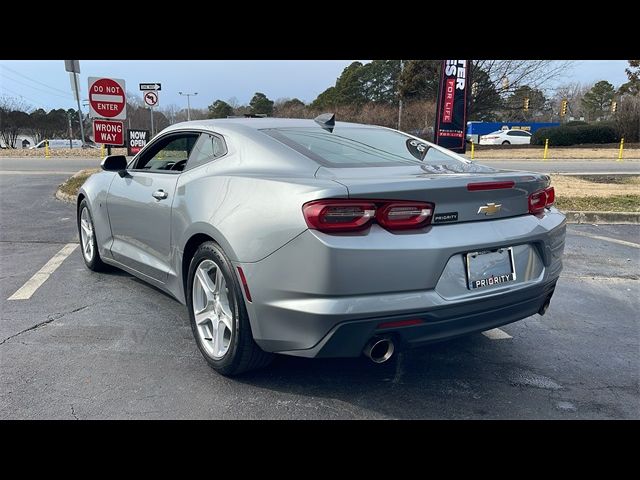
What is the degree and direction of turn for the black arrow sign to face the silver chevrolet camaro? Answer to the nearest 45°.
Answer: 0° — it already faces it

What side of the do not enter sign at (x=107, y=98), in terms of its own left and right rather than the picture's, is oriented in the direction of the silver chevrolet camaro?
front

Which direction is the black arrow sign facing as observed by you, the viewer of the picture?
facing the viewer

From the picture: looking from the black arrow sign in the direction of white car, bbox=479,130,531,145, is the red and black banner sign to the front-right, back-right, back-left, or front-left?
front-right

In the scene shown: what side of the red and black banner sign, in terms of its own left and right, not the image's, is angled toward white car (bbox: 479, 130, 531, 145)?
back

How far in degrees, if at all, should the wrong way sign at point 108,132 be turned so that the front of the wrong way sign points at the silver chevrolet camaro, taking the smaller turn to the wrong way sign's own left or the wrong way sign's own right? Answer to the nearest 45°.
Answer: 0° — it already faces it

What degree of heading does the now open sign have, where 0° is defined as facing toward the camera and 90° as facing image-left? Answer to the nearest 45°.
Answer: approximately 0°

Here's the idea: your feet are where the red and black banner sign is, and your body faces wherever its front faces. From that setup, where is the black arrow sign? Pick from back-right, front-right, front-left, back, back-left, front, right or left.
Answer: right

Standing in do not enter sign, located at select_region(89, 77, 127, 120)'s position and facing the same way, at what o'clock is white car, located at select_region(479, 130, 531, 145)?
The white car is roughly at 8 o'clock from the do not enter sign.

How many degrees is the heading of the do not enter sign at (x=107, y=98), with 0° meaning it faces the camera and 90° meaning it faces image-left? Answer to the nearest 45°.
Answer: approximately 0°

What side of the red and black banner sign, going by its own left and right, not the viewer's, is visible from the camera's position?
front
